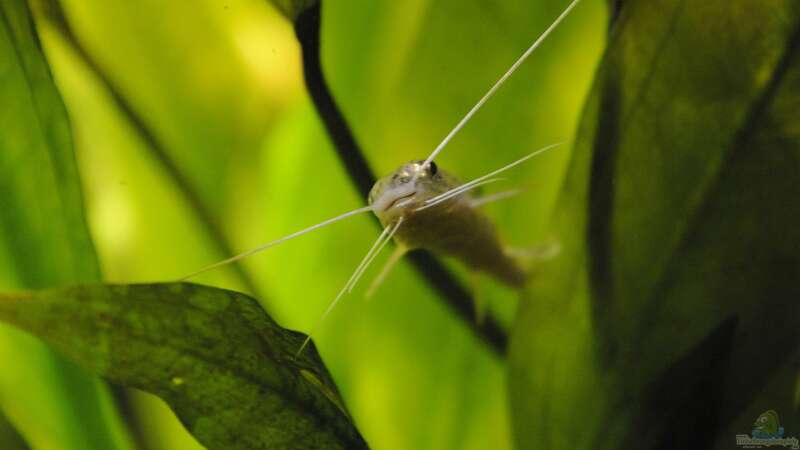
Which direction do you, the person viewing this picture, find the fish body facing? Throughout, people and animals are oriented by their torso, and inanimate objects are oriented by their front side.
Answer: facing the viewer and to the left of the viewer
